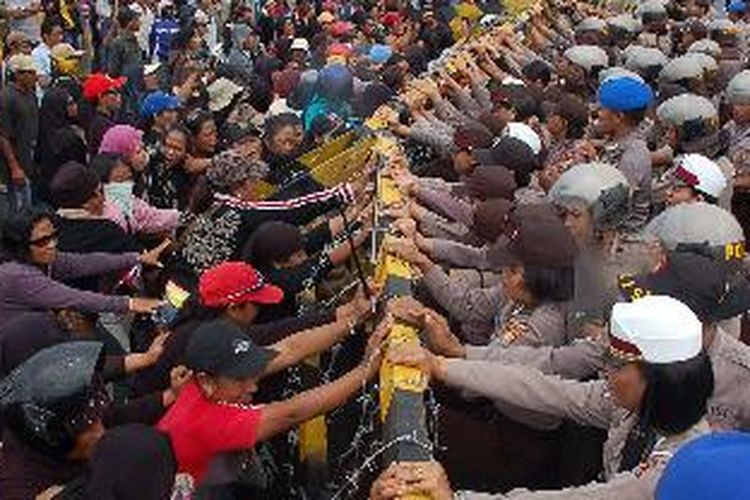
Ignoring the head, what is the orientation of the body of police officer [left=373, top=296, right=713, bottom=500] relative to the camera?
to the viewer's left

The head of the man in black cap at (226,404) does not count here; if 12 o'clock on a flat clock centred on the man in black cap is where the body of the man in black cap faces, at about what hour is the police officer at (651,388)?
The police officer is roughly at 1 o'clock from the man in black cap.

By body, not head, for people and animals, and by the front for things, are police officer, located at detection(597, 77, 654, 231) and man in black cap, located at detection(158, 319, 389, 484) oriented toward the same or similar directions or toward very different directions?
very different directions

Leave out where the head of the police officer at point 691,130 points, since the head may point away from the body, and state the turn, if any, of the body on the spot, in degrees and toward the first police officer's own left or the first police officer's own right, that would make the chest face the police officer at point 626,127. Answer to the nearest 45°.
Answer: approximately 45° to the first police officer's own left

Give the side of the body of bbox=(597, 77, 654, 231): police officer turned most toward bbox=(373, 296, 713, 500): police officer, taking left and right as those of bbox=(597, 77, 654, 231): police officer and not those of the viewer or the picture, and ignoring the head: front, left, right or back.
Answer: left

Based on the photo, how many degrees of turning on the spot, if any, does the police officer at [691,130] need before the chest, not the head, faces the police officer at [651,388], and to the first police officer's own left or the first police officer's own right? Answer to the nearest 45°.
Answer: approximately 90° to the first police officer's own left

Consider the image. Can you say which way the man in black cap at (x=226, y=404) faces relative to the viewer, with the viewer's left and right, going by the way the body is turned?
facing to the right of the viewer

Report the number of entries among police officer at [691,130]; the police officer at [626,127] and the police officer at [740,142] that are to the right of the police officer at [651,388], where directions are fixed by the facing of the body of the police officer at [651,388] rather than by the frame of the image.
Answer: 3

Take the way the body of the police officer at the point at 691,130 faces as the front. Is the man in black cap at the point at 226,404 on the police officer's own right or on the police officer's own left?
on the police officer's own left

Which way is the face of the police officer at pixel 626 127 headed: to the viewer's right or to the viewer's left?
to the viewer's left

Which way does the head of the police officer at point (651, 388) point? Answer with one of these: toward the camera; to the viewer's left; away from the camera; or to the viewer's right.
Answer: to the viewer's left

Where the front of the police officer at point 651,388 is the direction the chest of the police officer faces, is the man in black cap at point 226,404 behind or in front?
in front

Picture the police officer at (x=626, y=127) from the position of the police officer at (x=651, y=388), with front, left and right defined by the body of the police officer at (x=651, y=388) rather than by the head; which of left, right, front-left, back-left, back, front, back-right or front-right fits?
right

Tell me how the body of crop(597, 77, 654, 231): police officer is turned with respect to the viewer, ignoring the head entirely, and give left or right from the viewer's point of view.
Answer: facing to the left of the viewer

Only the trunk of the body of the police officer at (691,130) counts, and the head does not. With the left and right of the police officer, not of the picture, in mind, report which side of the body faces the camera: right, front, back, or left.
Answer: left
